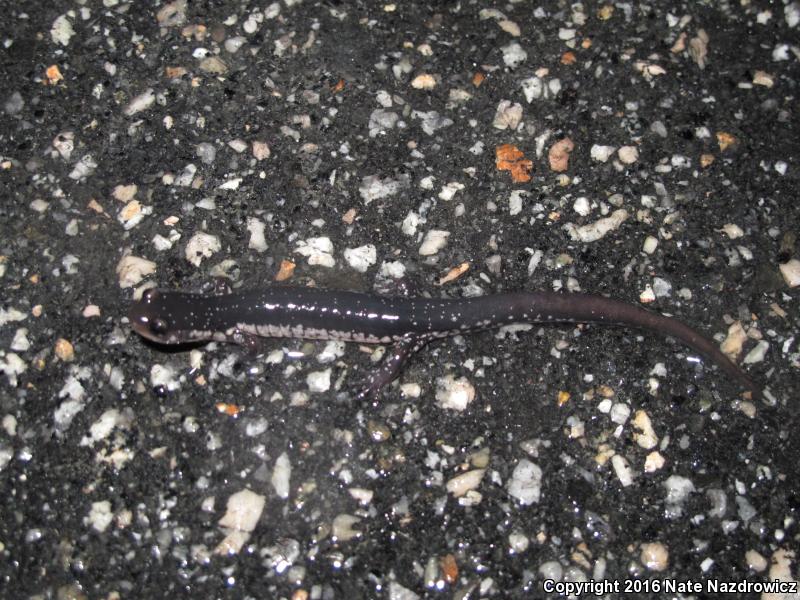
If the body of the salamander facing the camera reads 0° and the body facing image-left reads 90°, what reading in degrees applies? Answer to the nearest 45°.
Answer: approximately 90°
